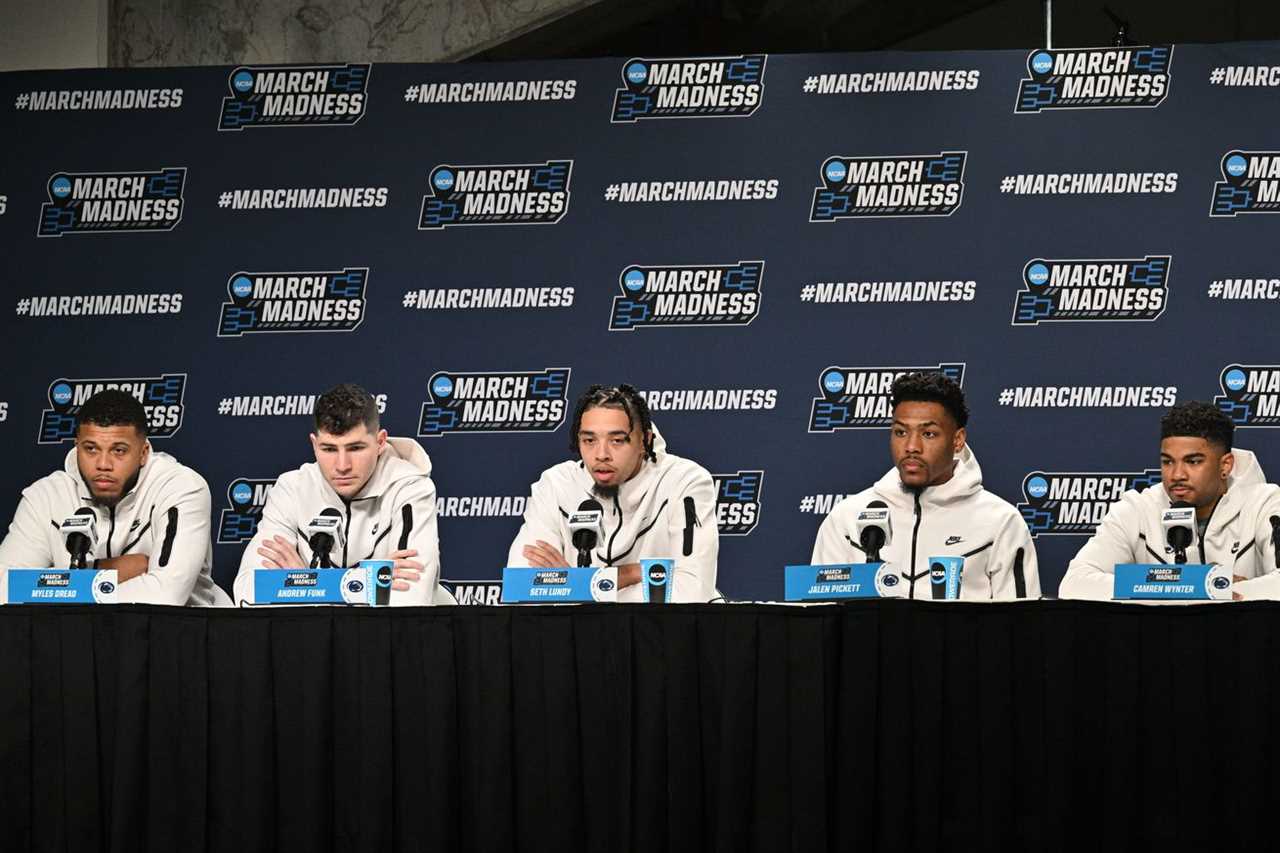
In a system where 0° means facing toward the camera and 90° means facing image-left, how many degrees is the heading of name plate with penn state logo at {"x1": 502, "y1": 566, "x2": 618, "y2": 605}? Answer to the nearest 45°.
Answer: approximately 0°

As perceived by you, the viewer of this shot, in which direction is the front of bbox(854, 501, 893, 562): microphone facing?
facing away from the viewer

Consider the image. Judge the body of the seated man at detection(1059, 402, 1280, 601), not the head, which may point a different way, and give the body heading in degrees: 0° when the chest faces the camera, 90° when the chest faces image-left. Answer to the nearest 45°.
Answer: approximately 45°

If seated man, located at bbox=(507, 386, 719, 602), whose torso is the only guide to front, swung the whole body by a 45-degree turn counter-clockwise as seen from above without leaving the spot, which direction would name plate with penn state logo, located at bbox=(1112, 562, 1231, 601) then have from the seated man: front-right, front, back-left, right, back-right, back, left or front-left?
front-left
